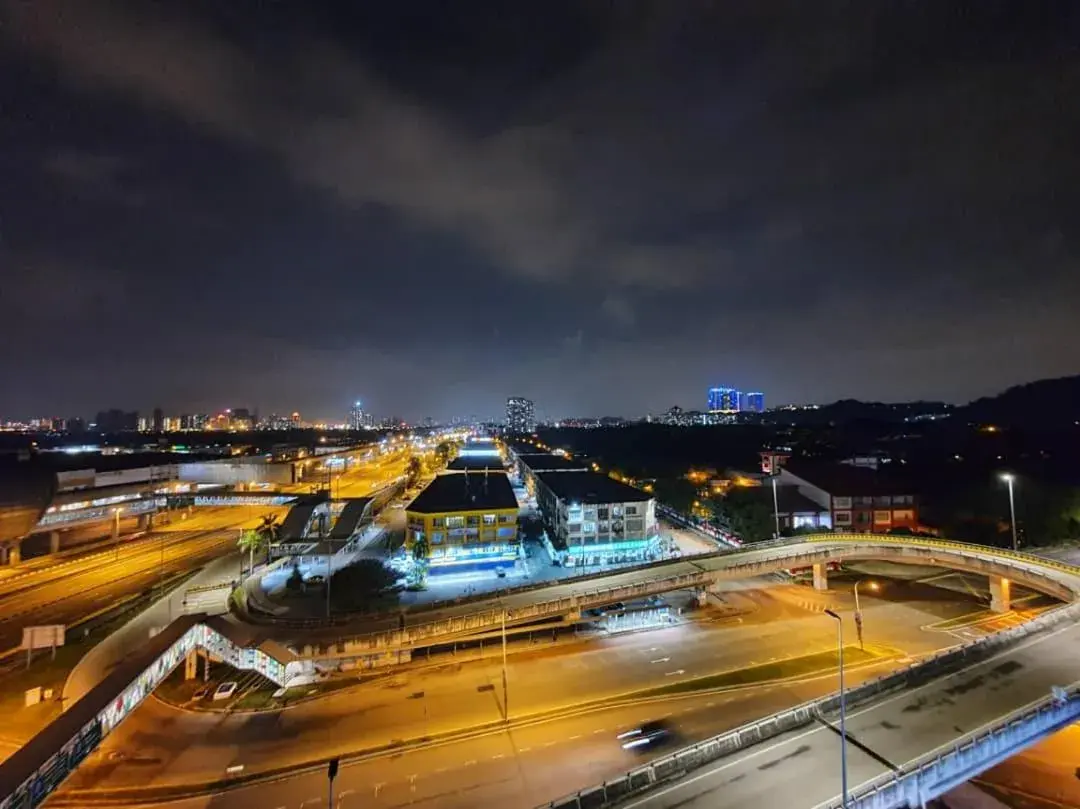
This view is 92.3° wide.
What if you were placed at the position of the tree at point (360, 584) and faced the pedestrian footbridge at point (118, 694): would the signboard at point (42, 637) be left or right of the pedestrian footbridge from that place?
right

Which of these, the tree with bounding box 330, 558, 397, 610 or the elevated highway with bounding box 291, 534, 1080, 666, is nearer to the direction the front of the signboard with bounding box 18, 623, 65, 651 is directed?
the elevated highway

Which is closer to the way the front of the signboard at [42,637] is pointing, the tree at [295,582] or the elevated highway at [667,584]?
the elevated highway

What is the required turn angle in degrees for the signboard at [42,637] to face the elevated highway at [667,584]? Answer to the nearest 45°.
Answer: approximately 45° to its left

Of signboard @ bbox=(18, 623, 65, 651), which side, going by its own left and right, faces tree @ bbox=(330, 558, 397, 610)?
left

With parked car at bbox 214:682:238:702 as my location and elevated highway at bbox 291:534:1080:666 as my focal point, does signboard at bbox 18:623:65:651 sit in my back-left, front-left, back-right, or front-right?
back-left

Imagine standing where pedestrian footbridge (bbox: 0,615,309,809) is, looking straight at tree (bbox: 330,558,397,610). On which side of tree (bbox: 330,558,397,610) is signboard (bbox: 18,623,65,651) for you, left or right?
left

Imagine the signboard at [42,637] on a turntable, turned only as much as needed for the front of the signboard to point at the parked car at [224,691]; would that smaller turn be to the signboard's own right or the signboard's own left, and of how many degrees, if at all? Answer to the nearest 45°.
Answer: approximately 45° to the signboard's own left

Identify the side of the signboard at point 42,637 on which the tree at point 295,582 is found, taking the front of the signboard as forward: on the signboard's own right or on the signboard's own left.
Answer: on the signboard's own left

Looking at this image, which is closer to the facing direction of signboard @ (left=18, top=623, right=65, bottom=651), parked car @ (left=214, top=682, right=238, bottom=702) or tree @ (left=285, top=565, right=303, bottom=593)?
the parked car
